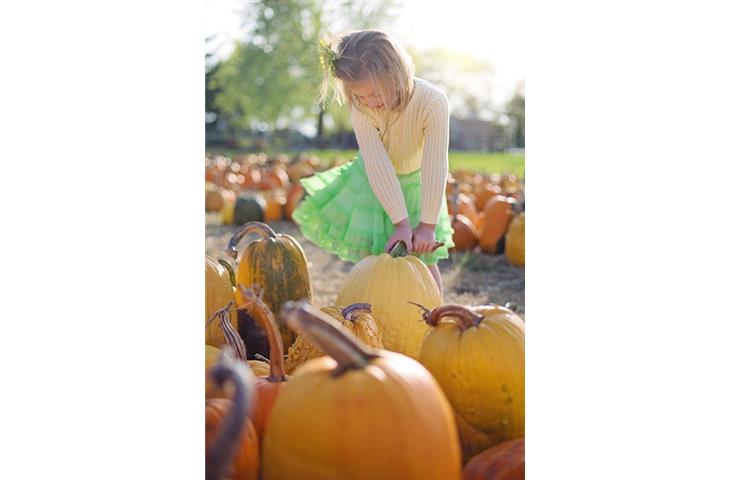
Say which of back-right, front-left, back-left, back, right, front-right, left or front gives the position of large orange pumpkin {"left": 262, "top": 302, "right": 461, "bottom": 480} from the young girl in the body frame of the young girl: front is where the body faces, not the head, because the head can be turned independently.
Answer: front

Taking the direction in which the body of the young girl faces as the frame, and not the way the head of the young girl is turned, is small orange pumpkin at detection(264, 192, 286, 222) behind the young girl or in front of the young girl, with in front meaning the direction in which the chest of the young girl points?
behind

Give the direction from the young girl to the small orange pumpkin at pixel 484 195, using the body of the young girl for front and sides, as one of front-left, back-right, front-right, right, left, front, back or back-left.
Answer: back

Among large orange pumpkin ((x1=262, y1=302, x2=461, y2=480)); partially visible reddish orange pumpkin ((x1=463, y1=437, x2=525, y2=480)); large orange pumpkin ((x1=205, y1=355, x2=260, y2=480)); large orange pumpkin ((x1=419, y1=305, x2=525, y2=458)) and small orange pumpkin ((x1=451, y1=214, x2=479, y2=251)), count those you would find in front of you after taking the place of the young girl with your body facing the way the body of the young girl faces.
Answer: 4

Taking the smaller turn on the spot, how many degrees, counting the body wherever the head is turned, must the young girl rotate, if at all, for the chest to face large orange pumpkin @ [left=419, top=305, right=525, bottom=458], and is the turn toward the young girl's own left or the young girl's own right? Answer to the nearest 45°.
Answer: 0° — they already face it

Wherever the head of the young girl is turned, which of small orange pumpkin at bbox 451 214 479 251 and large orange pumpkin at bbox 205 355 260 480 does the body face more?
the large orange pumpkin

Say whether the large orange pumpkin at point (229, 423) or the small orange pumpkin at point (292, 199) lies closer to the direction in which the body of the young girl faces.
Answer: the large orange pumpkin

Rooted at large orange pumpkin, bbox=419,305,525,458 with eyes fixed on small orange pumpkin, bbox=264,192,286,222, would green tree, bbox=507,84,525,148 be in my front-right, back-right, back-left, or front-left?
front-right

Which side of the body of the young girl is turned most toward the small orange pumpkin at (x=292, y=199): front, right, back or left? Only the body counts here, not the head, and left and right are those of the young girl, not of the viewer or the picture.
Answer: back

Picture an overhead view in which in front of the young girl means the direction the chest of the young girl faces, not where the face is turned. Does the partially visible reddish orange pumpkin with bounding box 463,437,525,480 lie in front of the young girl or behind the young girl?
in front

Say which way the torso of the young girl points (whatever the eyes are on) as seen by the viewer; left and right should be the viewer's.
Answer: facing the viewer

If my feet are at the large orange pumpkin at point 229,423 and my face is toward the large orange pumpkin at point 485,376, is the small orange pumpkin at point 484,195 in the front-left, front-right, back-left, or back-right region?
front-left

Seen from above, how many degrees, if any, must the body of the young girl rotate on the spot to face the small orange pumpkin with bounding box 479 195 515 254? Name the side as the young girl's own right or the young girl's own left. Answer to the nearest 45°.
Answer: approximately 180°
